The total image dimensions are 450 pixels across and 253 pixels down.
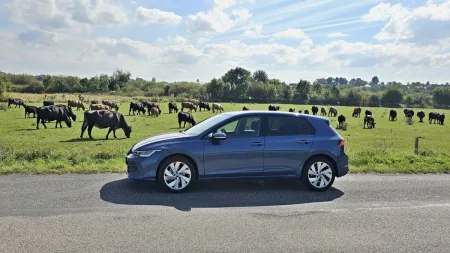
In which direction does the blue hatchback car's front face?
to the viewer's left

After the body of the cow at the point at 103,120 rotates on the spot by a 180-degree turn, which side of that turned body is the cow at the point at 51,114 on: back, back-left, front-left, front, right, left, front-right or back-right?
front-right

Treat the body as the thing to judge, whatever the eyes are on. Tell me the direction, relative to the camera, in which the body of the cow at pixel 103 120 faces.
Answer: to the viewer's right

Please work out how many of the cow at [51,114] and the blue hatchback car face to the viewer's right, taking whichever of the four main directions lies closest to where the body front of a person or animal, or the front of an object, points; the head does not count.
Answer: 1

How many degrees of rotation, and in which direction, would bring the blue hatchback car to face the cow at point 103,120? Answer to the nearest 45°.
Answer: approximately 45° to its right

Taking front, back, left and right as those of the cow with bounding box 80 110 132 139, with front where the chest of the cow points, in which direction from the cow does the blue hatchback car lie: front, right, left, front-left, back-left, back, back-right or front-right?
right

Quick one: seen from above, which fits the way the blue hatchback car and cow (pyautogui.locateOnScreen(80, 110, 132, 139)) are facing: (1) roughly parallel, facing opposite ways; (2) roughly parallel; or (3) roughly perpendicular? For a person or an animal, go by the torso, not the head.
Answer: roughly parallel, facing opposite ways

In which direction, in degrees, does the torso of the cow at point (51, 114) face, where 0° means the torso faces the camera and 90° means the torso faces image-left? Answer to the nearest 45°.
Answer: approximately 270°

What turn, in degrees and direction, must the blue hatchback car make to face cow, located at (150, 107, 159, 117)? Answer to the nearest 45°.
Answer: approximately 90° to its right

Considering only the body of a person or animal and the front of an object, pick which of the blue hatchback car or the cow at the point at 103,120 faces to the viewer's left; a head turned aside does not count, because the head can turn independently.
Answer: the blue hatchback car

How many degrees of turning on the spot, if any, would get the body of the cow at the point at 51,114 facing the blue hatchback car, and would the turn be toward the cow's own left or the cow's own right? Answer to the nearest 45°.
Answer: approximately 90° to the cow's own right
